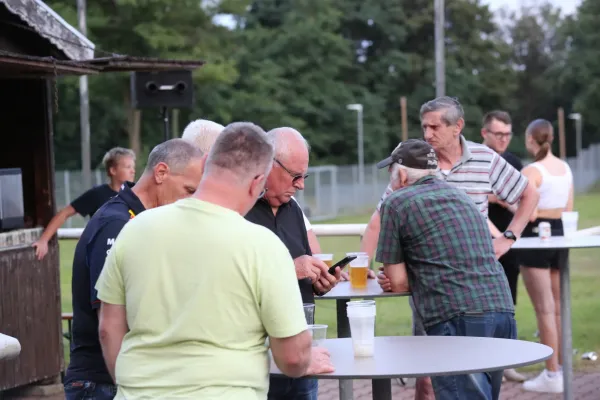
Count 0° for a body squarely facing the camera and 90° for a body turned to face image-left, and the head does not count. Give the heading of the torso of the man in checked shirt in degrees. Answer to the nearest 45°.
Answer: approximately 135°

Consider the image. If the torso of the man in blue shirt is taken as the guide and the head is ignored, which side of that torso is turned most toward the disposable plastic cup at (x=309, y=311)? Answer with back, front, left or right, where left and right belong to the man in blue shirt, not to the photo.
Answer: front

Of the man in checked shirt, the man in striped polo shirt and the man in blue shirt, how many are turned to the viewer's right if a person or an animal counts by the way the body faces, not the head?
1

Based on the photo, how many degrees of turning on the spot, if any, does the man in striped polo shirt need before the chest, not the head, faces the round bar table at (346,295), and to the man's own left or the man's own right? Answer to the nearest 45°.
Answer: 0° — they already face it

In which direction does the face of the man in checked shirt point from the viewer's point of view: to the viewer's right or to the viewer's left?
to the viewer's left

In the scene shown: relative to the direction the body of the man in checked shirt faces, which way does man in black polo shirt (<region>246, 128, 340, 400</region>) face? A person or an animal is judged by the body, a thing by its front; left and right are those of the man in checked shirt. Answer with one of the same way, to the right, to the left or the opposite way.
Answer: the opposite way

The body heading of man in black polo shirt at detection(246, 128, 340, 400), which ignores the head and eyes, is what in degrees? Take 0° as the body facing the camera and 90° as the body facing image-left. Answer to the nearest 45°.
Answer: approximately 315°

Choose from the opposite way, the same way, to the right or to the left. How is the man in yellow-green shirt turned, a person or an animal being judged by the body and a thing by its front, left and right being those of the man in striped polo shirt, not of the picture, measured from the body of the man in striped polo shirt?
the opposite way

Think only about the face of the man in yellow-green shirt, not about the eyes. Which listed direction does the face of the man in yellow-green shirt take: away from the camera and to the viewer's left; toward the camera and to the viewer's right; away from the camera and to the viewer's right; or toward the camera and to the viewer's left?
away from the camera and to the viewer's right

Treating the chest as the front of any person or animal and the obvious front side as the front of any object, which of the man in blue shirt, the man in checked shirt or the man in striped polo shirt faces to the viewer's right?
the man in blue shirt

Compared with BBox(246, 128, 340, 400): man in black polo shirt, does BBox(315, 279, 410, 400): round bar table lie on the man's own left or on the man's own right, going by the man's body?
on the man's own left
